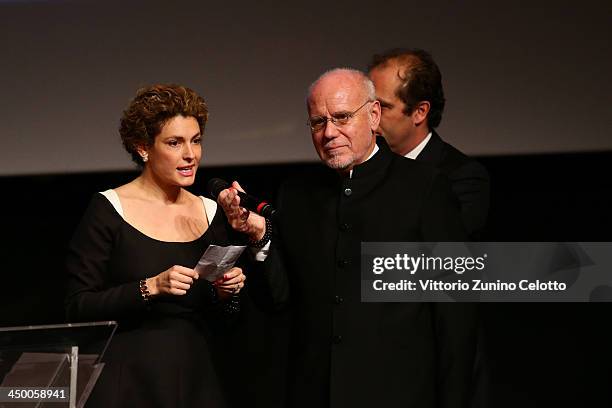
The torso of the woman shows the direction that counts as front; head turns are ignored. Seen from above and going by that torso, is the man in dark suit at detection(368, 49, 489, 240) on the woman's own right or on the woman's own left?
on the woman's own left

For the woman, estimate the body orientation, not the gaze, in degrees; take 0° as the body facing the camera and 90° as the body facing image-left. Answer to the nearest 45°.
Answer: approximately 315°

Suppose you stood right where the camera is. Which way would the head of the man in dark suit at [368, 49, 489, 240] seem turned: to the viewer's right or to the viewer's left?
to the viewer's left

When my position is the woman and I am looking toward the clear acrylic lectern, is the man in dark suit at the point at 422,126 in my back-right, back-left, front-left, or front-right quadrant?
back-left
